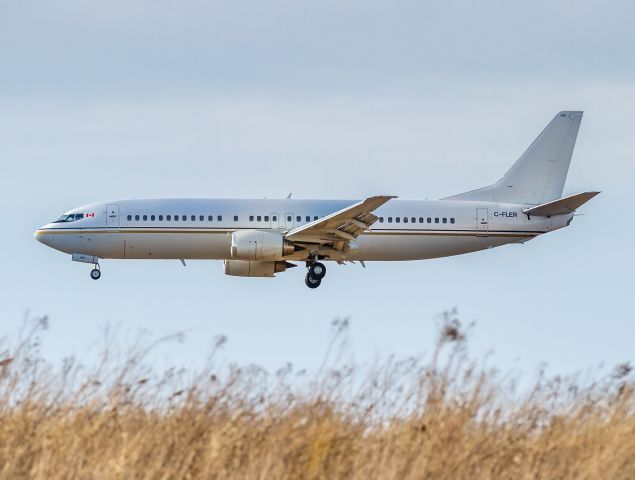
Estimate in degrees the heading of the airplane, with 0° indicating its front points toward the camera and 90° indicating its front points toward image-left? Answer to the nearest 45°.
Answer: approximately 90°
